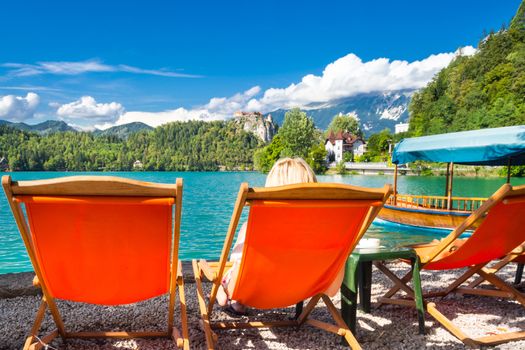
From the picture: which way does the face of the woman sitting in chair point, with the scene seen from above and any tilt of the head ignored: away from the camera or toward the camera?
away from the camera

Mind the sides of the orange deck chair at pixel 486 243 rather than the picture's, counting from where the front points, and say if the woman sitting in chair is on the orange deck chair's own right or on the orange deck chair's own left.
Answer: on the orange deck chair's own left

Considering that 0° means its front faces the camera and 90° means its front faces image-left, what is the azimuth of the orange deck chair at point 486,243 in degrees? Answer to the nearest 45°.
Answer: approximately 135°

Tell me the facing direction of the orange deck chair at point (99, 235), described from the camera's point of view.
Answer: facing away from the viewer

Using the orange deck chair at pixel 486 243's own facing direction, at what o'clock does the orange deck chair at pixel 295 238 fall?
the orange deck chair at pixel 295 238 is roughly at 9 o'clock from the orange deck chair at pixel 486 243.

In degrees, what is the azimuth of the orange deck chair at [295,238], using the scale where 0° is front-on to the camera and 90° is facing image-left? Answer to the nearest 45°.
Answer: approximately 135°

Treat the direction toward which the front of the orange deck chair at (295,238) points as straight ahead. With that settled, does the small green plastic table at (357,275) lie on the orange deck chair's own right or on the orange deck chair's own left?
on the orange deck chair's own right

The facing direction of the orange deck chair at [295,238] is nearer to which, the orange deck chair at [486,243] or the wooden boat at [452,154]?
the wooden boat

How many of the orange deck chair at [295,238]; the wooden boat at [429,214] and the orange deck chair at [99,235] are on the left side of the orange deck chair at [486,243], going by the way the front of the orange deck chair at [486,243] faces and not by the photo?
2

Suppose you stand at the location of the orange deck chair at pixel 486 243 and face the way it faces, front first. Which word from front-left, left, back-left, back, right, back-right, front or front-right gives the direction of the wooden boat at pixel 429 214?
front-right
